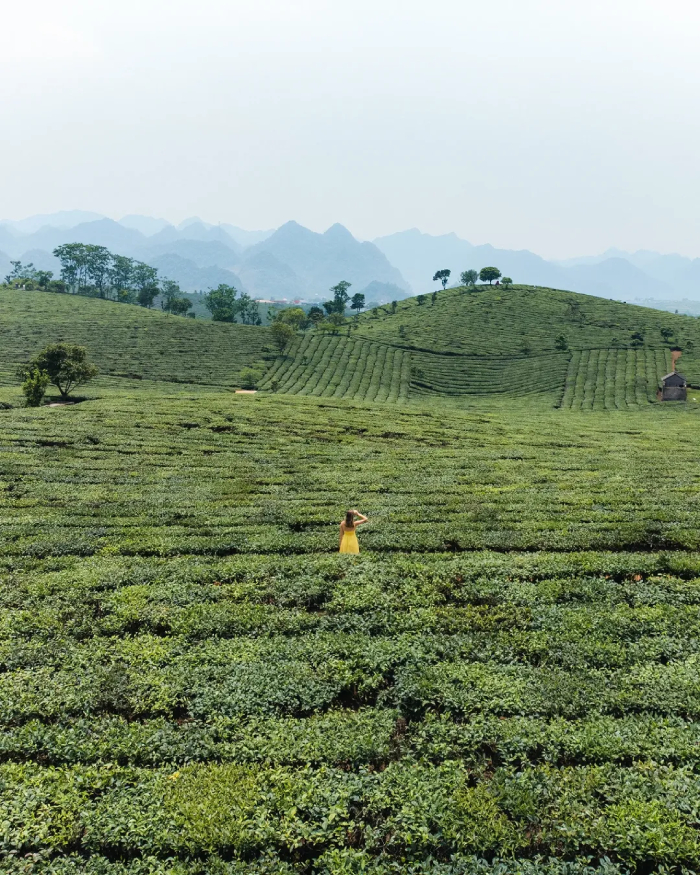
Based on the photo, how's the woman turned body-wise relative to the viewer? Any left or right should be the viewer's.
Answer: facing away from the viewer
